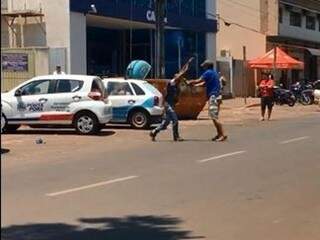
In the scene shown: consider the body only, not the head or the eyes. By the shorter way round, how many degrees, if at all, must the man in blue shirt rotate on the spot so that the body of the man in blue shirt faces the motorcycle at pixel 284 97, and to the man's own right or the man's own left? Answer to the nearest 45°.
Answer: approximately 90° to the man's own right

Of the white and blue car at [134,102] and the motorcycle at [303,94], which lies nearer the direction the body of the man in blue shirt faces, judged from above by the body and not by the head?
the white and blue car

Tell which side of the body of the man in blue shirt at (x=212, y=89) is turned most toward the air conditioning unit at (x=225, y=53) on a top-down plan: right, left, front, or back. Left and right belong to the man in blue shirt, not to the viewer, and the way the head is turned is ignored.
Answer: right

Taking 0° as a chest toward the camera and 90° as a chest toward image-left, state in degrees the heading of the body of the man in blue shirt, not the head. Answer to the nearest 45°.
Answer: approximately 90°
